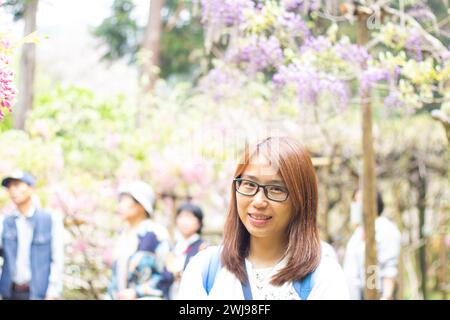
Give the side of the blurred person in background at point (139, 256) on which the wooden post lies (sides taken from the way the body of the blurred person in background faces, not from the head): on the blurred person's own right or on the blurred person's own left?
on the blurred person's own left

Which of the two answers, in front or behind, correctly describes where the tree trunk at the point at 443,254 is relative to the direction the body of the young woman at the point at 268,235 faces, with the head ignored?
behind

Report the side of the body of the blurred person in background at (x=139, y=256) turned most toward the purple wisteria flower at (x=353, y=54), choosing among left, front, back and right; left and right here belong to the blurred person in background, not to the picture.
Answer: left

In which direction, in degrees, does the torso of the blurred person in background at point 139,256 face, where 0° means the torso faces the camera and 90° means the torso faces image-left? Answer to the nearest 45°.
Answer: approximately 45°

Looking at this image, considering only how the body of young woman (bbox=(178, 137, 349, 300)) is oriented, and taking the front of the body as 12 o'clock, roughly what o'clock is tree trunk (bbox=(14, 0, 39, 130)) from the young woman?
The tree trunk is roughly at 5 o'clock from the young woman.

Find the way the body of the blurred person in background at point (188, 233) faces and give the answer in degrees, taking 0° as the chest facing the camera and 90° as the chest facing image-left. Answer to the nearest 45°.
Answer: approximately 45°

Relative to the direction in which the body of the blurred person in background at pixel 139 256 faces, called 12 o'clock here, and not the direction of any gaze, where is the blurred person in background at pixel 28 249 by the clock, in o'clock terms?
the blurred person in background at pixel 28 249 is roughly at 2 o'clock from the blurred person in background at pixel 139 256.

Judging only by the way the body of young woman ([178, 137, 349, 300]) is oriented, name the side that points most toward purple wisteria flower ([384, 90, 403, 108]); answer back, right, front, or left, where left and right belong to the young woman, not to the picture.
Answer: back
